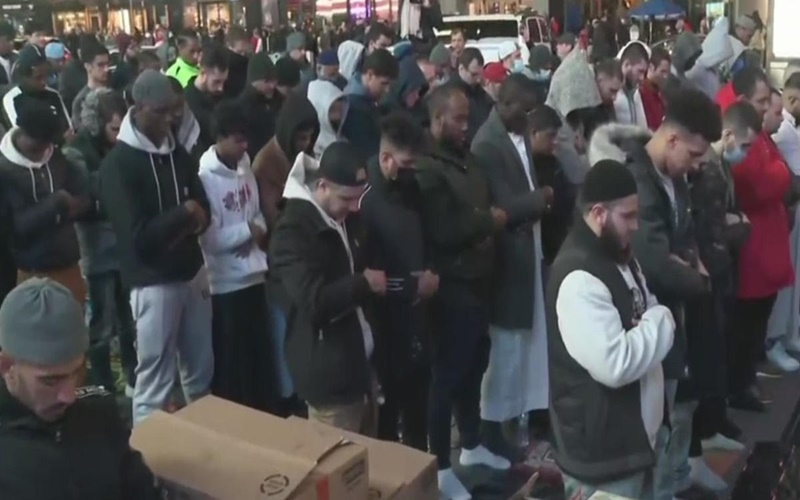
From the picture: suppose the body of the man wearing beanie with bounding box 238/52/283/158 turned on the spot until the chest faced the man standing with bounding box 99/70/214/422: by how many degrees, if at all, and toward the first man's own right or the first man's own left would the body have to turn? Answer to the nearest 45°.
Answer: approximately 45° to the first man's own right

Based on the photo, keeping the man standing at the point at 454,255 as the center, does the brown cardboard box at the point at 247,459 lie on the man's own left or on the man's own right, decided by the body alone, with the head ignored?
on the man's own right

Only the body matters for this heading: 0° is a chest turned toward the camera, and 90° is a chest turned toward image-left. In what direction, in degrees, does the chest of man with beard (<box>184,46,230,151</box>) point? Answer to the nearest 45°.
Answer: approximately 315°

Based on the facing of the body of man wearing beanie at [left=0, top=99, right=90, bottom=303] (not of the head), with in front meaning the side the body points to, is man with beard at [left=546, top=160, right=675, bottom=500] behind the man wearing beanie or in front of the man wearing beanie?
in front

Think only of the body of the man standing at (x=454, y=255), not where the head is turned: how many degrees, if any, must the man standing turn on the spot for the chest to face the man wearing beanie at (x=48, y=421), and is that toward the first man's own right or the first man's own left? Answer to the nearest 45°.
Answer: approximately 45° to the first man's own right

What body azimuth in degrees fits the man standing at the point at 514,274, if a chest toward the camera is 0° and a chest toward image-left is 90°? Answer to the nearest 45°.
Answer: approximately 315°

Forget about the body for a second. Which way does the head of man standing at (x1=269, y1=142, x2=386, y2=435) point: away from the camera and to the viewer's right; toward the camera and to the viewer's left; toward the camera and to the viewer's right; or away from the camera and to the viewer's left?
toward the camera and to the viewer's right

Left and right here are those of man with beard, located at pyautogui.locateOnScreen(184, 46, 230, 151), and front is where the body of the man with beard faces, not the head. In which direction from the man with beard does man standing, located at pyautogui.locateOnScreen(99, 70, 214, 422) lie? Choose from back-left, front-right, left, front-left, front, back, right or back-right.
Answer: front-right
